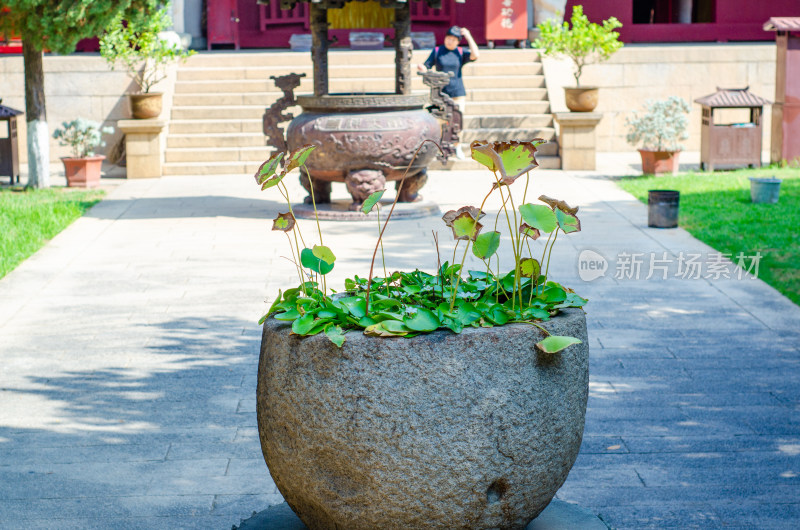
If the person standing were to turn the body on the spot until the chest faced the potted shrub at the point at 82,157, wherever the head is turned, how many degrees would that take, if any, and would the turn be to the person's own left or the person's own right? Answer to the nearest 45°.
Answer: approximately 90° to the person's own right

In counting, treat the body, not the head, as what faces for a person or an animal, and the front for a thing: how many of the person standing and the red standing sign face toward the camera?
2

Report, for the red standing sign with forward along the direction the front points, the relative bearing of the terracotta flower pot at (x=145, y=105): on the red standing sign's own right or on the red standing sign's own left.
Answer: on the red standing sign's own right

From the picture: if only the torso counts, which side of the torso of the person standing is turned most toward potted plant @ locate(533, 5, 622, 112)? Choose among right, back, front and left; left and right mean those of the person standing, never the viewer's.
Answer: left

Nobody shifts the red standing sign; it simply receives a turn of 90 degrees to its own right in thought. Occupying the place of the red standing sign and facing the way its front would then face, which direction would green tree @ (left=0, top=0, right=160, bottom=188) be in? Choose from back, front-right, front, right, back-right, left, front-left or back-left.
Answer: front-left

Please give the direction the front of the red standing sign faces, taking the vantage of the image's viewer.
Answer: facing the viewer

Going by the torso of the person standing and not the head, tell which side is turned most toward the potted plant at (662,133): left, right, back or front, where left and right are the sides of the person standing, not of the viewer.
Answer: left

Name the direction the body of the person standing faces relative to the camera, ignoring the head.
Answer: toward the camera

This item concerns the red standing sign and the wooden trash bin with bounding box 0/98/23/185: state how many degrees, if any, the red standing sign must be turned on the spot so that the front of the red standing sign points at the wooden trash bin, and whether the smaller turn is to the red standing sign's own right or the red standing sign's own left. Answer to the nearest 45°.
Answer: approximately 45° to the red standing sign's own right

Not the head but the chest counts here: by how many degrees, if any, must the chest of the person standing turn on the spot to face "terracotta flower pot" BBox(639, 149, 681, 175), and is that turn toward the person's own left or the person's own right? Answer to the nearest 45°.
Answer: approximately 90° to the person's own left

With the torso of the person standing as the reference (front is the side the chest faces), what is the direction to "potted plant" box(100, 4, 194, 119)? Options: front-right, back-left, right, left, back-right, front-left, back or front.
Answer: right

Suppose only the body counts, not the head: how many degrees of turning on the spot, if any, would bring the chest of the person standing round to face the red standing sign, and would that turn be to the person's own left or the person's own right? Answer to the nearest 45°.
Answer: approximately 180°

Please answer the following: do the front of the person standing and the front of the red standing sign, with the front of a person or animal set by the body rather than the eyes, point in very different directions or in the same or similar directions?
same or similar directions

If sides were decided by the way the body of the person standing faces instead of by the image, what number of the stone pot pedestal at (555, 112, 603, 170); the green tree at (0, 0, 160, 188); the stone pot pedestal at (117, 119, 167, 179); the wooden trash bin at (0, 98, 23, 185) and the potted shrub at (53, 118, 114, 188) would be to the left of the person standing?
1

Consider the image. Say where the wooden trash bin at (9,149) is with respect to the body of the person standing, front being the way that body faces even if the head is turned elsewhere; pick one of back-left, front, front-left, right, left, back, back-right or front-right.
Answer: right
